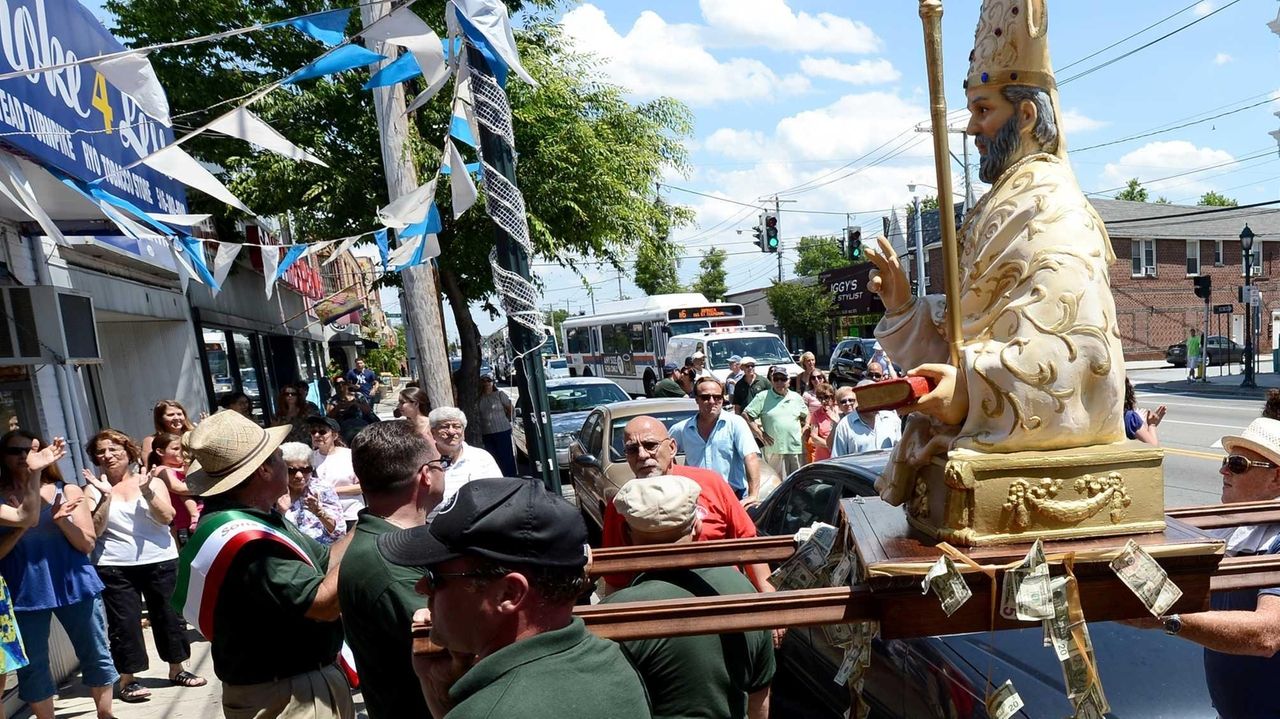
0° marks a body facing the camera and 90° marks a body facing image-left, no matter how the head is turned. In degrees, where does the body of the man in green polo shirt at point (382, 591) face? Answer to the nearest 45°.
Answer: approximately 225°

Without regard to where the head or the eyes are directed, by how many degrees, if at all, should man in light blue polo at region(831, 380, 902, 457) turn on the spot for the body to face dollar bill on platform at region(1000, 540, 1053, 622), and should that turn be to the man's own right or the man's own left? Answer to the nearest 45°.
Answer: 0° — they already face it

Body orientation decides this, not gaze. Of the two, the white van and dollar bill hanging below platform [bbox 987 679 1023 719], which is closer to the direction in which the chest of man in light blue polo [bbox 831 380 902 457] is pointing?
the dollar bill hanging below platform

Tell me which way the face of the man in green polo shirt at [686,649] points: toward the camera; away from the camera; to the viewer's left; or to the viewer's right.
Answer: away from the camera

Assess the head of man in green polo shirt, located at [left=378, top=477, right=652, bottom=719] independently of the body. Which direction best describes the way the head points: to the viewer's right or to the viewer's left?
to the viewer's left

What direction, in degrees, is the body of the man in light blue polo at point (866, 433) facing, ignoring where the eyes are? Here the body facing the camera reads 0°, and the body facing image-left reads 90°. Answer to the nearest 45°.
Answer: approximately 0°

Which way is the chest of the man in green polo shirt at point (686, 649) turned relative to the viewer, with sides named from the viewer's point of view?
facing away from the viewer

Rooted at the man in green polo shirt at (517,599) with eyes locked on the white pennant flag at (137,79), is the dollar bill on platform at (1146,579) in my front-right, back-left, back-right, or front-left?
back-right

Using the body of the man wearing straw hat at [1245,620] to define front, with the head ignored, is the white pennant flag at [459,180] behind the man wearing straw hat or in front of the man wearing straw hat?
in front
